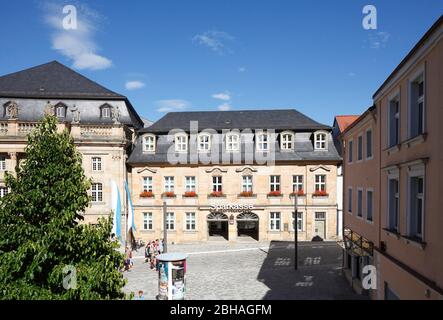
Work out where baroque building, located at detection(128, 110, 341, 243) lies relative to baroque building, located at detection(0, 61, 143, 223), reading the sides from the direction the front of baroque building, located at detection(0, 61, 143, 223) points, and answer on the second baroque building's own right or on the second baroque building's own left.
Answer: on the second baroque building's own left

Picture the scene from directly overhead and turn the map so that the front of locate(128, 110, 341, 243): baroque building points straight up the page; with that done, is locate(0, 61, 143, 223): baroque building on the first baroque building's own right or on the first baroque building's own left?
on the first baroque building's own right

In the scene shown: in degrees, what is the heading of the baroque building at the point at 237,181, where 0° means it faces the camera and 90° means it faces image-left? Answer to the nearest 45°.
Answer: approximately 0°

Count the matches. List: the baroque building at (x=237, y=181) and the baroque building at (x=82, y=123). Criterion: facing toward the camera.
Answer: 2
